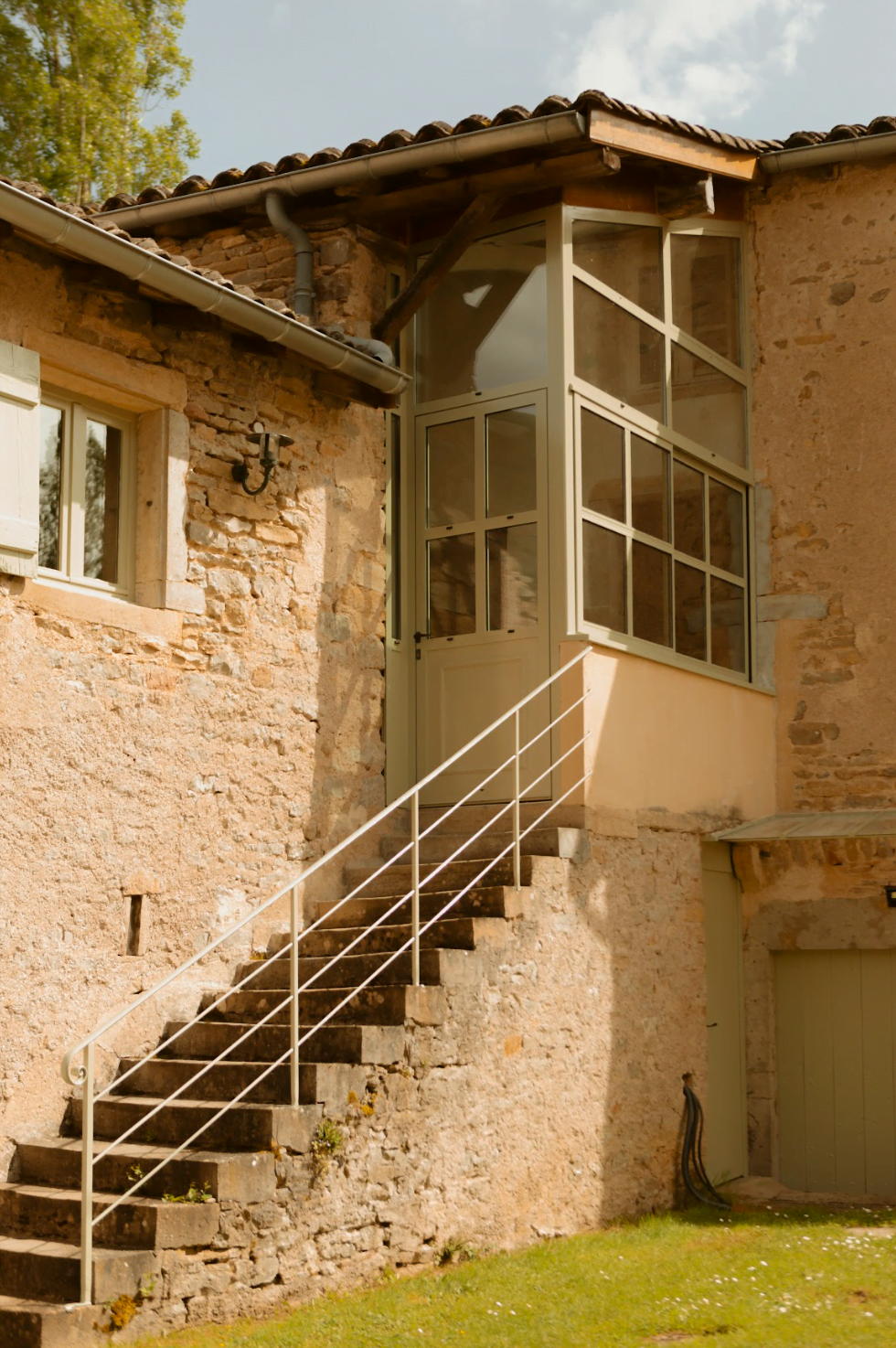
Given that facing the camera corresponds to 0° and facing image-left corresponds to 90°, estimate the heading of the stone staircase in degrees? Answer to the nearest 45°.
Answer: approximately 45°

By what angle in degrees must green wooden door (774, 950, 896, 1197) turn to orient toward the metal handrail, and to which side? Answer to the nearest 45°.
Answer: approximately 45° to its right

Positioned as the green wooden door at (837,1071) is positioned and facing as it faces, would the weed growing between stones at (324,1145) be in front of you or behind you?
in front

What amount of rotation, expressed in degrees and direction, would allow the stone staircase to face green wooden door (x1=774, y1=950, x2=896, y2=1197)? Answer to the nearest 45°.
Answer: approximately 180°

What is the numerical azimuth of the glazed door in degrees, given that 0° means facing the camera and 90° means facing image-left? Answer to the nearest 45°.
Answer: approximately 45°

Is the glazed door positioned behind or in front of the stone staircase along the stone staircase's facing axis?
behind
